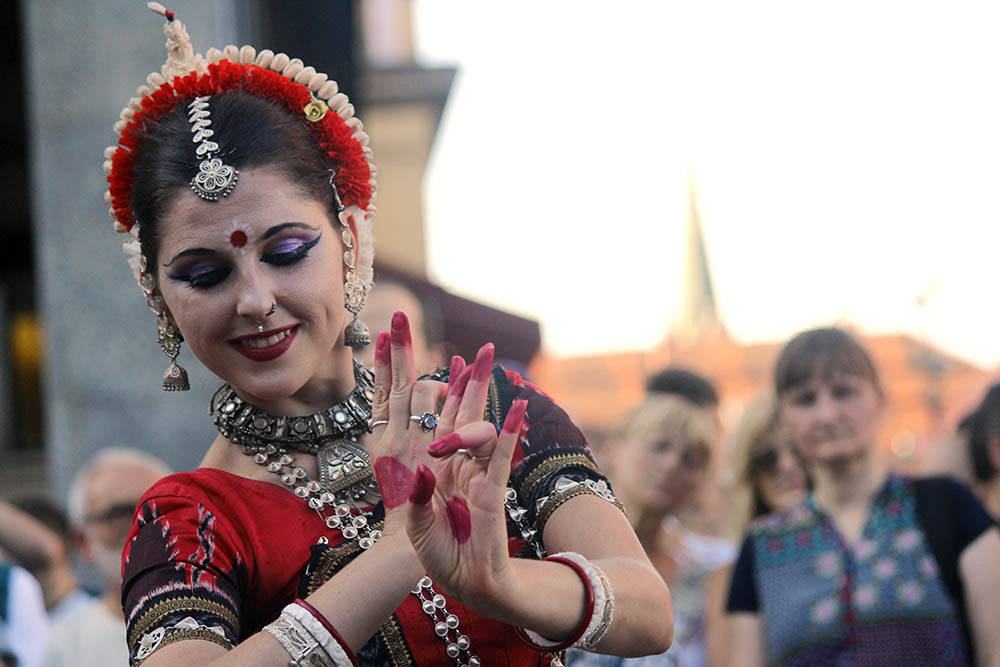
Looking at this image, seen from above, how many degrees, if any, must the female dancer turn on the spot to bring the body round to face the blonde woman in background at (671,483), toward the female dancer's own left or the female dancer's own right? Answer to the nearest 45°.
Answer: approximately 135° to the female dancer's own left

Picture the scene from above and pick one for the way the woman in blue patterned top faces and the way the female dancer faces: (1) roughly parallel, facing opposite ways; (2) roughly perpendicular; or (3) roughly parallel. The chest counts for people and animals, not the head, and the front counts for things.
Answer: roughly parallel

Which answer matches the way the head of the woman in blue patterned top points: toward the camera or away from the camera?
toward the camera

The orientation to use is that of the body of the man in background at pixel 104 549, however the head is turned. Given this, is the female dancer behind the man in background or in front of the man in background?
in front

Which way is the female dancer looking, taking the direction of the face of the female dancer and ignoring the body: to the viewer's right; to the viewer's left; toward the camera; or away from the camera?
toward the camera

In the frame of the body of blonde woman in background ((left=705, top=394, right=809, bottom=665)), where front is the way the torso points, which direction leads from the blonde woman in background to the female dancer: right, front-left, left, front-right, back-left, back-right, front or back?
front-right

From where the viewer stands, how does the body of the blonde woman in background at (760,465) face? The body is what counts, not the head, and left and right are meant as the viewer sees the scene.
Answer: facing the viewer and to the right of the viewer

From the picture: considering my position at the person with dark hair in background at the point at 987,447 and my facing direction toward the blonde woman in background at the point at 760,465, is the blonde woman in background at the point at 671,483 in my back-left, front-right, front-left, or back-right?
front-left

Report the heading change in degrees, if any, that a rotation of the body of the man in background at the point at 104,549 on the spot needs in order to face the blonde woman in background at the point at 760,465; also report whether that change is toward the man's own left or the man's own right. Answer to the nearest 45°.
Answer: approximately 45° to the man's own left

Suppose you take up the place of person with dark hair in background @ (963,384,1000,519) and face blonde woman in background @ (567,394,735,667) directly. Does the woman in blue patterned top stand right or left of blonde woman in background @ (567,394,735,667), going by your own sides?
left

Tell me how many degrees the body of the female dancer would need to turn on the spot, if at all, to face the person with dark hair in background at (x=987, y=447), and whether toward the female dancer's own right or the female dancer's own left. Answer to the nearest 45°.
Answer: approximately 135° to the female dancer's own left

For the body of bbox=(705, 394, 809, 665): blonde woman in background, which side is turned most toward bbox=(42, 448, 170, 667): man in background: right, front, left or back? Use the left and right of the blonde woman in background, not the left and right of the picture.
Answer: right

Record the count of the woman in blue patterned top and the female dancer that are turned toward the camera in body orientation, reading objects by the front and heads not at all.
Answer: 2

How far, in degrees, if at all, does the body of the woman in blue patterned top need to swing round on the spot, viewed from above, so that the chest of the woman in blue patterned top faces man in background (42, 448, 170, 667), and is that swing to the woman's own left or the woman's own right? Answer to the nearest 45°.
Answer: approximately 90° to the woman's own right

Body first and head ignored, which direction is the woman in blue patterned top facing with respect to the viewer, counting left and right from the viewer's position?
facing the viewer

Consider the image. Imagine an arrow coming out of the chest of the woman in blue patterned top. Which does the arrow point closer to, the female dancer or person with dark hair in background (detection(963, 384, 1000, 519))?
the female dancer
